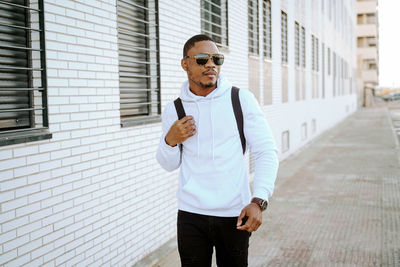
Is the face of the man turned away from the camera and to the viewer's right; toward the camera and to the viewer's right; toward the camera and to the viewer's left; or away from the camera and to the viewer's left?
toward the camera and to the viewer's right

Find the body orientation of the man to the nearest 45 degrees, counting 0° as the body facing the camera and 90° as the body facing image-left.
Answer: approximately 0°

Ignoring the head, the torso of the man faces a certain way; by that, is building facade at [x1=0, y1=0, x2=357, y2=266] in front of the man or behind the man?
behind
